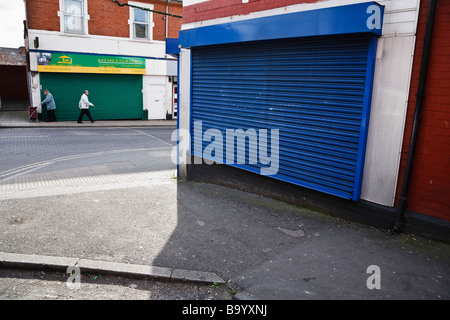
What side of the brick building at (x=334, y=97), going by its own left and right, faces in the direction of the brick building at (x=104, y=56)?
right

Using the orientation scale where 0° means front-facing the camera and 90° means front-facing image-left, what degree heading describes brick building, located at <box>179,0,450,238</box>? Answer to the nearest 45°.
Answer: approximately 45°
